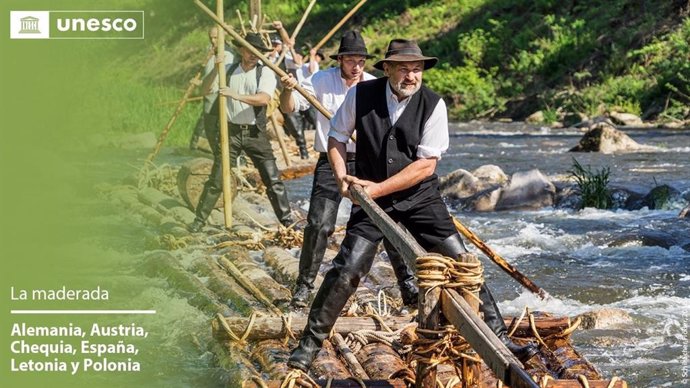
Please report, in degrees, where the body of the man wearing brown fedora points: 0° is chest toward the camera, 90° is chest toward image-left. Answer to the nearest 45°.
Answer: approximately 0°

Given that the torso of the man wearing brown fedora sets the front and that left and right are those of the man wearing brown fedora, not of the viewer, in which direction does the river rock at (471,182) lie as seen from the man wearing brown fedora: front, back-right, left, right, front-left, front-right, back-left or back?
back

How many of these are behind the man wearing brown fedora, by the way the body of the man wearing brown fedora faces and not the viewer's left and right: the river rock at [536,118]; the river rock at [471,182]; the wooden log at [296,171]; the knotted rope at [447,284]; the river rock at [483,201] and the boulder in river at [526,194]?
5

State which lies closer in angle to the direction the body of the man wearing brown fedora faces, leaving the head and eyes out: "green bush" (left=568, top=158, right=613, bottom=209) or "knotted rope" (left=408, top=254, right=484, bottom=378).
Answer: the knotted rope

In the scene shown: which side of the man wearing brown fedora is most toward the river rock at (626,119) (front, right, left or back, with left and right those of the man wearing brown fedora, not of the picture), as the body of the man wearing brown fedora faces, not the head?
back

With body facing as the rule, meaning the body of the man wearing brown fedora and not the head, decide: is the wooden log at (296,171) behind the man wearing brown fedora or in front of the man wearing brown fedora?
behind

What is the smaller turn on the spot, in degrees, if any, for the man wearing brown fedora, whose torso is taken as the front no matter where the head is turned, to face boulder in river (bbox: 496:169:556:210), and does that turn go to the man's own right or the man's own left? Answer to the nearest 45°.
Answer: approximately 180°

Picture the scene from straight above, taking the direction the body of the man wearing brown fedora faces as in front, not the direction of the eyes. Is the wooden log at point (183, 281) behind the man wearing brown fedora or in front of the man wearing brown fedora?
behind

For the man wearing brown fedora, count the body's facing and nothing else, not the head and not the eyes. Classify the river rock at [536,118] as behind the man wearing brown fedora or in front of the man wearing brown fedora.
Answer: behind

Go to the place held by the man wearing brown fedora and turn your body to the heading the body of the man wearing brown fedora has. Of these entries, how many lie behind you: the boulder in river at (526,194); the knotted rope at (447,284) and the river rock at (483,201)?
2

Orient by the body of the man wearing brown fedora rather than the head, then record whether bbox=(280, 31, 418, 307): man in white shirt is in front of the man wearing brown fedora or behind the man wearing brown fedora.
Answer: behind
